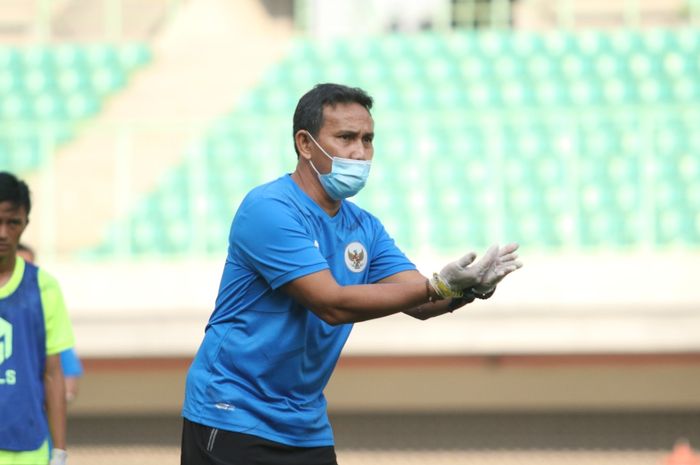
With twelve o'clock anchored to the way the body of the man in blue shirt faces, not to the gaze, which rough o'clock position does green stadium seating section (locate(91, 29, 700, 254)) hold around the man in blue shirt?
The green stadium seating section is roughly at 8 o'clock from the man in blue shirt.

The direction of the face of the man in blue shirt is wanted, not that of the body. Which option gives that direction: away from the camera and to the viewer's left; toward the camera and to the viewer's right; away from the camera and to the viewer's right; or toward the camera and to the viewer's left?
toward the camera and to the viewer's right

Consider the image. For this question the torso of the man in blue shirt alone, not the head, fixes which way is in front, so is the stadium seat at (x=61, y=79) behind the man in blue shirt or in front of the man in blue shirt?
behind
